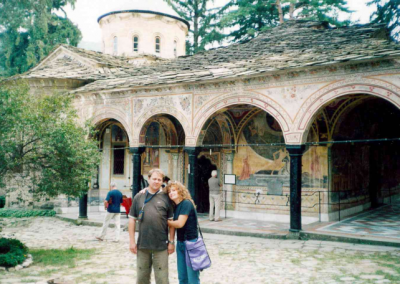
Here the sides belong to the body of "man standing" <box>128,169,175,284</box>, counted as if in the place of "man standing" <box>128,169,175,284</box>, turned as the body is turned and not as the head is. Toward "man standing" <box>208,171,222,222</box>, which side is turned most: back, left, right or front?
back

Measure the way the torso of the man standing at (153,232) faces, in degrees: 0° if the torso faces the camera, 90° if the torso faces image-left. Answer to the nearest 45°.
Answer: approximately 0°

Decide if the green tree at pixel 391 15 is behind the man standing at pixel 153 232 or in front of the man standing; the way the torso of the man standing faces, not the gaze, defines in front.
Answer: behind

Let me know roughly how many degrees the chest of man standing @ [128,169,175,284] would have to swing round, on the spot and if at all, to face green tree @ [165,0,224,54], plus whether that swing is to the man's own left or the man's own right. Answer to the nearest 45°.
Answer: approximately 180°

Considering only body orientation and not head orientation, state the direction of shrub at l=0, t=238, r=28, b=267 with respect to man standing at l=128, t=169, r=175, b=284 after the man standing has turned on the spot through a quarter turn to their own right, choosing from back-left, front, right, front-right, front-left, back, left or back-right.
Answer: front-right

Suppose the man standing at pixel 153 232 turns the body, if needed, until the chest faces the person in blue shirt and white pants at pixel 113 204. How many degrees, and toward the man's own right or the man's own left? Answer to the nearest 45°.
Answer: approximately 180°

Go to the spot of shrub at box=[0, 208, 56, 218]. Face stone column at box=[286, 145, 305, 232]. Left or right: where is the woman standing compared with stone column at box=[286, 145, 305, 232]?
right

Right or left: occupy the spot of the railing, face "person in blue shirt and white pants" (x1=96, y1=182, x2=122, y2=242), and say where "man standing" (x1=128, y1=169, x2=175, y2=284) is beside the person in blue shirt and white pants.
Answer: left

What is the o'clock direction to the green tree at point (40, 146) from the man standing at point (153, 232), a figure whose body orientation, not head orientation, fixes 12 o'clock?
The green tree is roughly at 5 o'clock from the man standing.

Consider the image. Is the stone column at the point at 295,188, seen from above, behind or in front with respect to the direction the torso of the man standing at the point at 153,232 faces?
behind

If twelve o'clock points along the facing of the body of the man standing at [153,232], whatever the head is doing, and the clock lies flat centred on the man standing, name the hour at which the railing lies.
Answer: The railing is roughly at 7 o'clock from the man standing.
